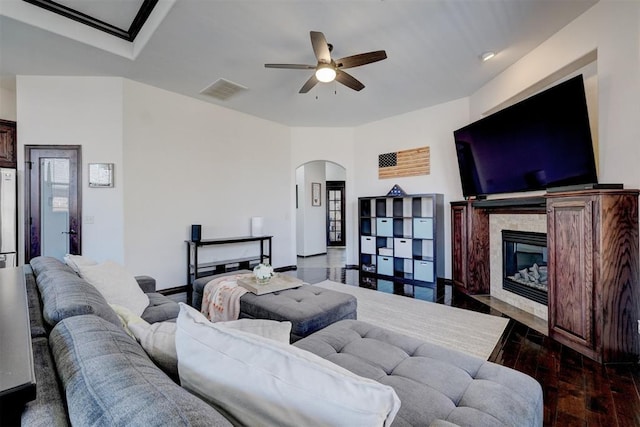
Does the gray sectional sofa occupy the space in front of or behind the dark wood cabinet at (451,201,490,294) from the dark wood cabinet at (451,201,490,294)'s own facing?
in front

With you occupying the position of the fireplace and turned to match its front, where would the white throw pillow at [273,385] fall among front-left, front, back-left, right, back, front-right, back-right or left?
front-left

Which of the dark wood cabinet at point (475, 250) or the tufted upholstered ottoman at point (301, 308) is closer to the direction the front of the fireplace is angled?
the tufted upholstered ottoman

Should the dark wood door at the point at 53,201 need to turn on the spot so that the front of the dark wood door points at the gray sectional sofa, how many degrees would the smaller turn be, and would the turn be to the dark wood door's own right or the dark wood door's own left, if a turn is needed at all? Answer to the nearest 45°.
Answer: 0° — it already faces it

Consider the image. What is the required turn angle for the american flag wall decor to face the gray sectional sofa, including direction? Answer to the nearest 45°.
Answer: approximately 45° to its left

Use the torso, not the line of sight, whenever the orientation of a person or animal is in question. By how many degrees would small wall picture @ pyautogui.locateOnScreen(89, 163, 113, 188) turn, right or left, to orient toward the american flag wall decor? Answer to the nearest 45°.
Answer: approximately 90° to its left

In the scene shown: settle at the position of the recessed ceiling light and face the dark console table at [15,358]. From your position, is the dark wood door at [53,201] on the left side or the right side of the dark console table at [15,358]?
right

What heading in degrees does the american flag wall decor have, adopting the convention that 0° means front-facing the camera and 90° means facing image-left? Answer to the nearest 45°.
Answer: approximately 45°

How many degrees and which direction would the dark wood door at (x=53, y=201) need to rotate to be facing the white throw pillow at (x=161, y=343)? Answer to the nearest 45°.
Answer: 0° — it already faces it

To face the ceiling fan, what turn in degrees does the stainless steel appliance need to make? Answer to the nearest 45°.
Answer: approximately 45° to its left

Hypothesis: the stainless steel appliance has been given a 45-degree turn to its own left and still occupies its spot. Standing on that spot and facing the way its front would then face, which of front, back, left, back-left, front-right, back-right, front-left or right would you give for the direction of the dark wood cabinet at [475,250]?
front

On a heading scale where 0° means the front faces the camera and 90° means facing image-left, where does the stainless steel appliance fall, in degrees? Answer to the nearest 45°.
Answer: approximately 0°
